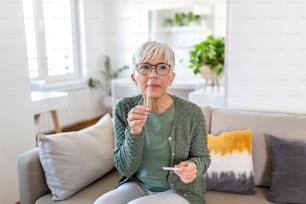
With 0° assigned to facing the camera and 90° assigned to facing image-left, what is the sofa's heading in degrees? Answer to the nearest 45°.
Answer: approximately 0°

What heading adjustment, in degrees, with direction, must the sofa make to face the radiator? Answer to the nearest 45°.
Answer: approximately 135° to its right

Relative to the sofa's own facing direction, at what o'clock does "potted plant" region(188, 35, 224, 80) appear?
The potted plant is roughly at 6 o'clock from the sofa.

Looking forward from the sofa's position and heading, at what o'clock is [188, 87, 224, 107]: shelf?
The shelf is roughly at 6 o'clock from the sofa.
